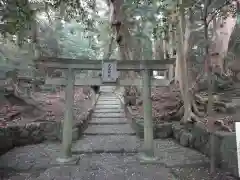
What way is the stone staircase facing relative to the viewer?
toward the camera

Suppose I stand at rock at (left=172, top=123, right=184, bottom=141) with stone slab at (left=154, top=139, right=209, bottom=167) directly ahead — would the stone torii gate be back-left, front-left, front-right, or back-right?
front-right

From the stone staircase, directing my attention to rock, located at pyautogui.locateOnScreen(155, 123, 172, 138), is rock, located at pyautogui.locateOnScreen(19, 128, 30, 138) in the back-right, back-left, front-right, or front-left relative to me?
back-right

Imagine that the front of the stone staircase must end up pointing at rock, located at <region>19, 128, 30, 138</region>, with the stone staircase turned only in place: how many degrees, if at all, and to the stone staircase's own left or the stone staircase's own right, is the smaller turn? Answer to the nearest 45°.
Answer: approximately 90° to the stone staircase's own right

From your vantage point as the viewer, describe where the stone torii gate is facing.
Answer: facing the viewer

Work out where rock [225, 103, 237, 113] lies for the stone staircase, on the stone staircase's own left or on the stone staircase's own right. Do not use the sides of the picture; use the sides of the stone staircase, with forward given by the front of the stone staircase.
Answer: on the stone staircase's own left

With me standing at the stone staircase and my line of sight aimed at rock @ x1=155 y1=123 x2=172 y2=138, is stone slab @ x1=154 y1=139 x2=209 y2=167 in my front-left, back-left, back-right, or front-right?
front-right

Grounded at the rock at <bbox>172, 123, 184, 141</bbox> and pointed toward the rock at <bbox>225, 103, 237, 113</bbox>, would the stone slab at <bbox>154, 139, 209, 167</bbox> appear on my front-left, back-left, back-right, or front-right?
back-right

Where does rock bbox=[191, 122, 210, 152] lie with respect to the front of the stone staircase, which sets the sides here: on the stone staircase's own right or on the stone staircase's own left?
on the stone staircase's own left

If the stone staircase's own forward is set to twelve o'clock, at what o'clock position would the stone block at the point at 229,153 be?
The stone block is roughly at 11 o'clock from the stone staircase.

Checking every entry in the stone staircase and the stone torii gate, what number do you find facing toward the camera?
2

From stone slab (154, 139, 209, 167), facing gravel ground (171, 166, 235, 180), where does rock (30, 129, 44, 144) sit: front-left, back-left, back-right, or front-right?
back-right
